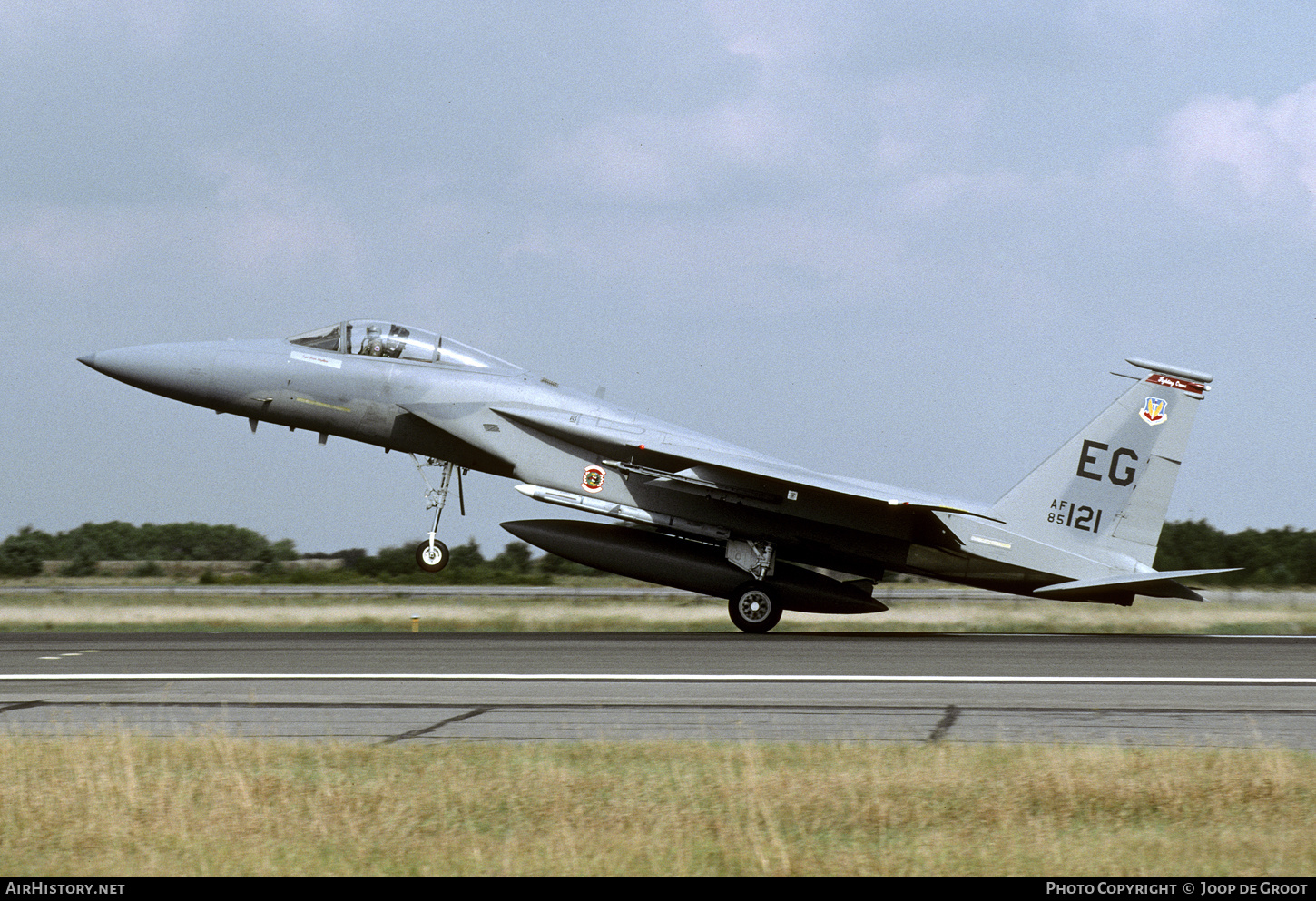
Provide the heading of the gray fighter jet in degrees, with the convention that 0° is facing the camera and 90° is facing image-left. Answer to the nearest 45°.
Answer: approximately 90°
